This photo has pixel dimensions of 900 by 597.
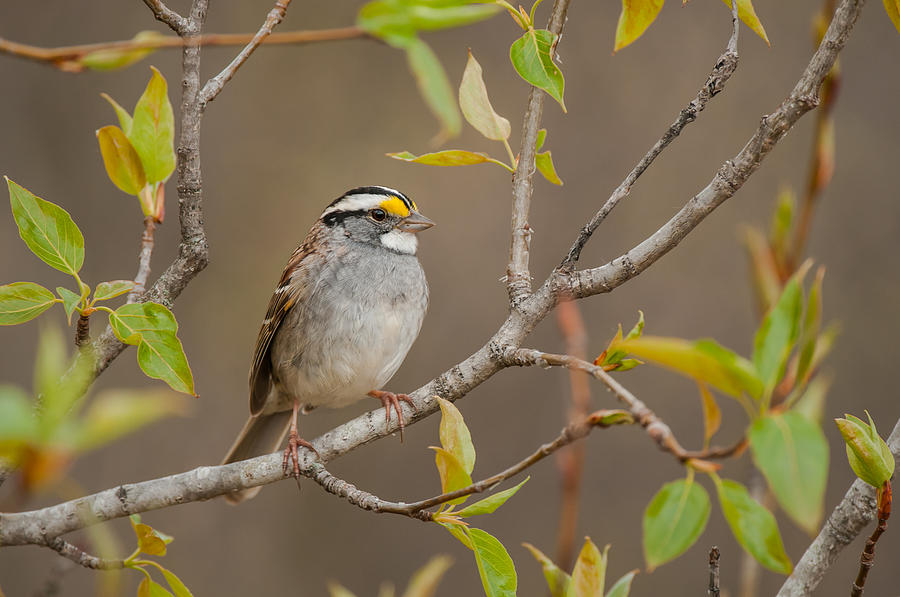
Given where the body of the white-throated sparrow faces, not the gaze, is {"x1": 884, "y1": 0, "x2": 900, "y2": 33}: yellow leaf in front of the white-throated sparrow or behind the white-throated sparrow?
in front

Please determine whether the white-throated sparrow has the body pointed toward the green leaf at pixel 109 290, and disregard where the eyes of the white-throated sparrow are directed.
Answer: no

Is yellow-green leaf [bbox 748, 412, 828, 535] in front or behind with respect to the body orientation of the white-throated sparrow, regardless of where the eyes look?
in front

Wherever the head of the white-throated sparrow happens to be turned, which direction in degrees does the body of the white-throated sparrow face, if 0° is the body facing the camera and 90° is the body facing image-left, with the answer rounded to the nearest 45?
approximately 315°

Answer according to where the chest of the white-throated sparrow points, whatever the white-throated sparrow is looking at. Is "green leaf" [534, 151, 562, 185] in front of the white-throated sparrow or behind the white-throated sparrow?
in front
